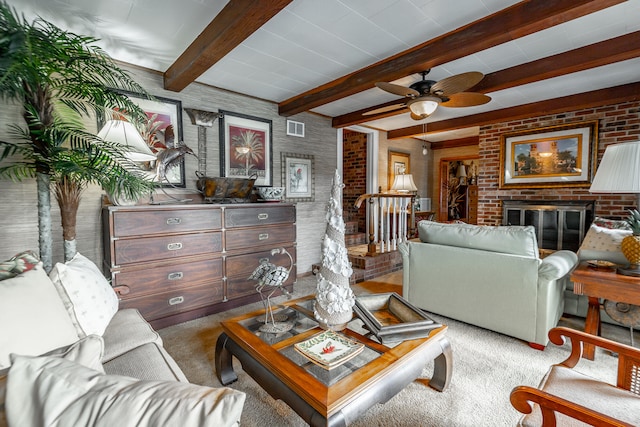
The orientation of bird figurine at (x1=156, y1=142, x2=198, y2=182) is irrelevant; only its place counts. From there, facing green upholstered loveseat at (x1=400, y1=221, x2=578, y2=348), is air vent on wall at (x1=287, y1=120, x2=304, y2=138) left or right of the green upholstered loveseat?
left

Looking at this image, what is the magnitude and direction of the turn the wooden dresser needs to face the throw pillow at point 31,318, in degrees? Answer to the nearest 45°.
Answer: approximately 45° to its right

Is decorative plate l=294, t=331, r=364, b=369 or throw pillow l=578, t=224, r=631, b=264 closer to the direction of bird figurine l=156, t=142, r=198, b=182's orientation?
the throw pillow

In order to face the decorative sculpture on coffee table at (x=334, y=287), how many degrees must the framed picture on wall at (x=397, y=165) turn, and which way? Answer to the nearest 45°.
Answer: approximately 45° to its right

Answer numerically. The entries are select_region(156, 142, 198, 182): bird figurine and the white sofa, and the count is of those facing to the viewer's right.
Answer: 2

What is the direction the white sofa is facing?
to the viewer's right

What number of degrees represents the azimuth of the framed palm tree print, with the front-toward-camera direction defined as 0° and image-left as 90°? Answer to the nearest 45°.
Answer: approximately 315°

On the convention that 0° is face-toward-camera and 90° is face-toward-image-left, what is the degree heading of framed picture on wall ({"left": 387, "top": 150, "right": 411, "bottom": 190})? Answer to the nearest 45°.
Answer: approximately 315°

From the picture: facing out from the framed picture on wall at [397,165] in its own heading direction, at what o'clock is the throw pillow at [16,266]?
The throw pillow is roughly at 2 o'clock from the framed picture on wall.

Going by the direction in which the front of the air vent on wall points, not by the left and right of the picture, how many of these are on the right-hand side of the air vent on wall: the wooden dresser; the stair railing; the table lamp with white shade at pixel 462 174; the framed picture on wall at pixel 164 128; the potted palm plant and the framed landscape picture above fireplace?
3

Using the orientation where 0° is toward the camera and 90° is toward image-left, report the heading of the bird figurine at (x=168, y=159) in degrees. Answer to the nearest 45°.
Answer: approximately 270°

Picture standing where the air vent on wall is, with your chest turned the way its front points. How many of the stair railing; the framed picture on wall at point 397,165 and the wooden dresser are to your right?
1
